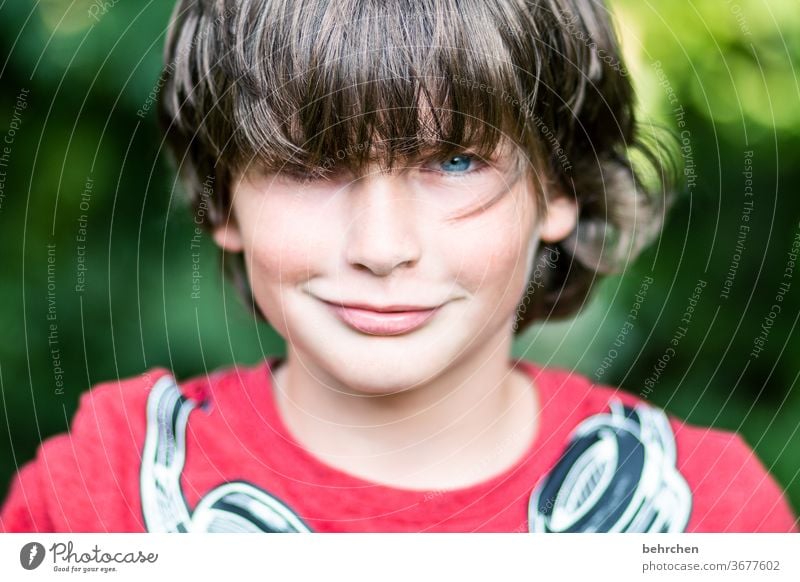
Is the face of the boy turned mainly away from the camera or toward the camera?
toward the camera

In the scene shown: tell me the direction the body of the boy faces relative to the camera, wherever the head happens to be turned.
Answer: toward the camera
